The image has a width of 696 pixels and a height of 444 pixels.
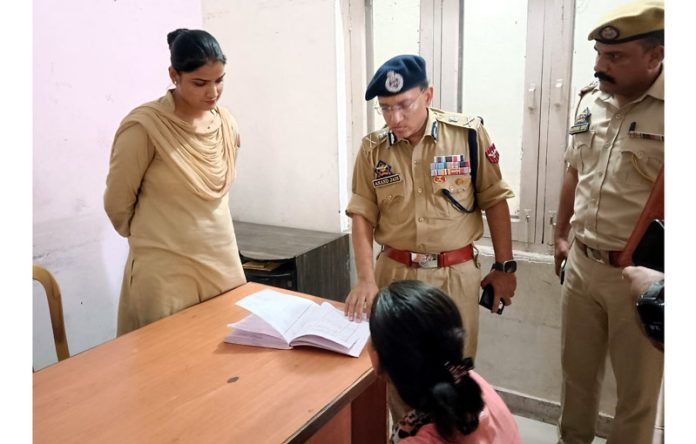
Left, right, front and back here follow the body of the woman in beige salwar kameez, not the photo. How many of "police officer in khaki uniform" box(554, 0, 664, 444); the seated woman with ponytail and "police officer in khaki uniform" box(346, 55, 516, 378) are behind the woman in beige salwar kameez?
0

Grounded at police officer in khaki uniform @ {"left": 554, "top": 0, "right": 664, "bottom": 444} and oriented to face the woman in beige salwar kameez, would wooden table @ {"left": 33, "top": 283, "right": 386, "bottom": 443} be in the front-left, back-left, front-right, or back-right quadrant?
front-left

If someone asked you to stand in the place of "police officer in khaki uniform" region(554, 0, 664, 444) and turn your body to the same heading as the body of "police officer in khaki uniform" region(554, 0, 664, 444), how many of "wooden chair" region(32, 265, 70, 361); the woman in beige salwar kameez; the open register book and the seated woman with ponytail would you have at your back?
0

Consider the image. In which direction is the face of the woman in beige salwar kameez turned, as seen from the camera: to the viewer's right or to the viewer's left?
to the viewer's right

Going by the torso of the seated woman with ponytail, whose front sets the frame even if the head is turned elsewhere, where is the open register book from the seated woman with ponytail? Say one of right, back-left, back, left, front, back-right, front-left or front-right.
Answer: front

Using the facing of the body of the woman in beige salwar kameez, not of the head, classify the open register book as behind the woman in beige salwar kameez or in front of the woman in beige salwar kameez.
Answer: in front

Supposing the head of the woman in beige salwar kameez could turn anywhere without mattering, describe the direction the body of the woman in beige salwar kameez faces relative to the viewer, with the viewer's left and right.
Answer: facing the viewer and to the right of the viewer

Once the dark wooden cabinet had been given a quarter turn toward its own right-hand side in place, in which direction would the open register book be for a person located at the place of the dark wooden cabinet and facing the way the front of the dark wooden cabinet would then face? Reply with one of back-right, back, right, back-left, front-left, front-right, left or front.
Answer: back-left

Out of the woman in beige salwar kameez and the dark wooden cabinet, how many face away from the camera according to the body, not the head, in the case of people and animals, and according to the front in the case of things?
0

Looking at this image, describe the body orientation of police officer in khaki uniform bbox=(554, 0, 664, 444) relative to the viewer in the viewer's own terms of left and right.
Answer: facing the viewer and to the left of the viewer

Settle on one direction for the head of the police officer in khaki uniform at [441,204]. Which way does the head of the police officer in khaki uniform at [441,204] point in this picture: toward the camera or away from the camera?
toward the camera

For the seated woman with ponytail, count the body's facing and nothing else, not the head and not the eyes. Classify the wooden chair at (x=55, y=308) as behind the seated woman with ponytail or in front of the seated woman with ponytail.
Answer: in front

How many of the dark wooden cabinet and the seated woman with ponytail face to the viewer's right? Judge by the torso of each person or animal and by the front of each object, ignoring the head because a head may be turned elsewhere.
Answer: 0

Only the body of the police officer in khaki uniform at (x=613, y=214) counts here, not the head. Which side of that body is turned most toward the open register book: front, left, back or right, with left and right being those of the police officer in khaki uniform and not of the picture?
front

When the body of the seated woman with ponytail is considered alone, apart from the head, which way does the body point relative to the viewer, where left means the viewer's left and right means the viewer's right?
facing away from the viewer and to the left of the viewer

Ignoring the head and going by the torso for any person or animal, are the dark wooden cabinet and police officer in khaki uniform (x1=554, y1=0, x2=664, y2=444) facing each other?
no

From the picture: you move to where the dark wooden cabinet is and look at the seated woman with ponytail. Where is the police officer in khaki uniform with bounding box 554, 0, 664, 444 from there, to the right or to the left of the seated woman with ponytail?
left

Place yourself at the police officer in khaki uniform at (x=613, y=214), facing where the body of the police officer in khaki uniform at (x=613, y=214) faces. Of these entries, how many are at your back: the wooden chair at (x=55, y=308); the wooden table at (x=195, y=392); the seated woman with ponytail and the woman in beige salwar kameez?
0
